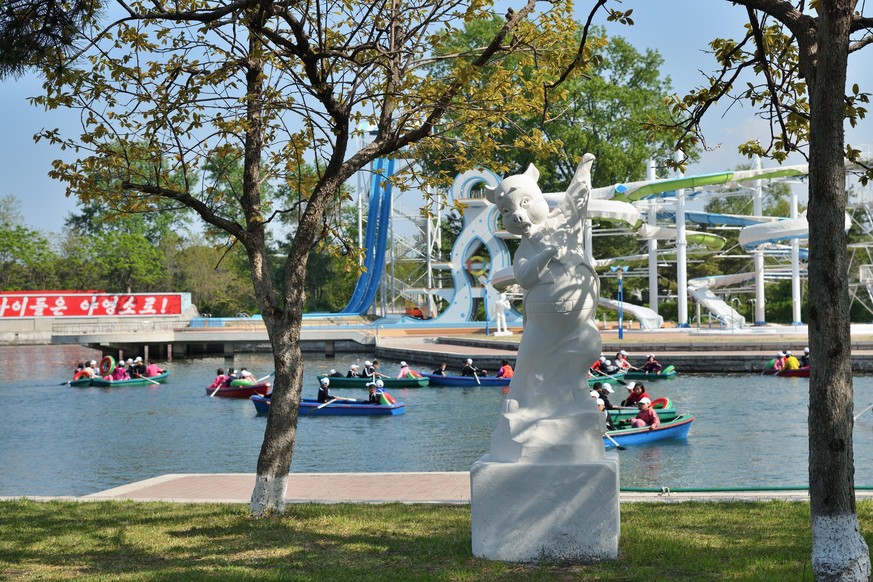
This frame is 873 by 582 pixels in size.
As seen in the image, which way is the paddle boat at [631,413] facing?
to the viewer's right

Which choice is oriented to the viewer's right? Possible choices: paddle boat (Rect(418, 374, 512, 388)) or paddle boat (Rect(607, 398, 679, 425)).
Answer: paddle boat (Rect(607, 398, 679, 425))

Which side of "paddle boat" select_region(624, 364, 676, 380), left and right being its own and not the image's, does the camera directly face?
right

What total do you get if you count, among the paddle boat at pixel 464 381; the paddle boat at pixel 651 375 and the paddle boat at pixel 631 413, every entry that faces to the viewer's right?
2

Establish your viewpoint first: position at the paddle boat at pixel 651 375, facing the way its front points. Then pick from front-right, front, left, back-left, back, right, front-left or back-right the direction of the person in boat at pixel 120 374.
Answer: back

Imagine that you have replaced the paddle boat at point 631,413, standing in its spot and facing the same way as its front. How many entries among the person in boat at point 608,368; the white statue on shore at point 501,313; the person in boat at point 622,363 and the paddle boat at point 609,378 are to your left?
4

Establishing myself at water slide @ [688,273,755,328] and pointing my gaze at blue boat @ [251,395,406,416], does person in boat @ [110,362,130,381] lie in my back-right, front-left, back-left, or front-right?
front-right
